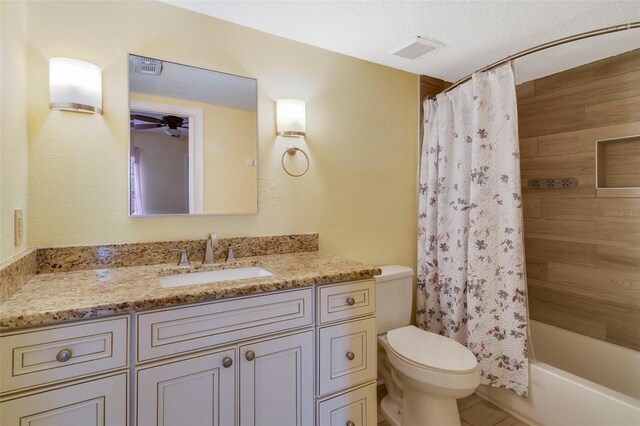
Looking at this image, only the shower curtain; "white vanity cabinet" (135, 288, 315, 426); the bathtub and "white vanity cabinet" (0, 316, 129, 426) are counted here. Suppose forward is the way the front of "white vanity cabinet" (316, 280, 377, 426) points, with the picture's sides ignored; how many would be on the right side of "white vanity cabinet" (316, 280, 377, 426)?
2

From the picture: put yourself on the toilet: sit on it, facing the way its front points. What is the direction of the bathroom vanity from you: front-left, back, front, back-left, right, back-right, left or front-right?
right

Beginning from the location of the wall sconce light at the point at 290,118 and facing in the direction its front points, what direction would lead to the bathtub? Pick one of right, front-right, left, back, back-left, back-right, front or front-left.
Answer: front-left

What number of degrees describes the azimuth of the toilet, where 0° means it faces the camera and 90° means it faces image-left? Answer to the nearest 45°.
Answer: approximately 315°

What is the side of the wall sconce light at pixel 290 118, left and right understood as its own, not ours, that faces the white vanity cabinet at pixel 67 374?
right

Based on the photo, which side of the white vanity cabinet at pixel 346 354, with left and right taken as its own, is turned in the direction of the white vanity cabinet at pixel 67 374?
right

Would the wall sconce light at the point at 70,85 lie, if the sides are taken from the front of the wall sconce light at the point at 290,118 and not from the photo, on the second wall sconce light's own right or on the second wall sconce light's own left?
on the second wall sconce light's own right

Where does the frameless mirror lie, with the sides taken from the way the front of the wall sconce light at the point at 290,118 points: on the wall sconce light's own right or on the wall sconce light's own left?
on the wall sconce light's own right
